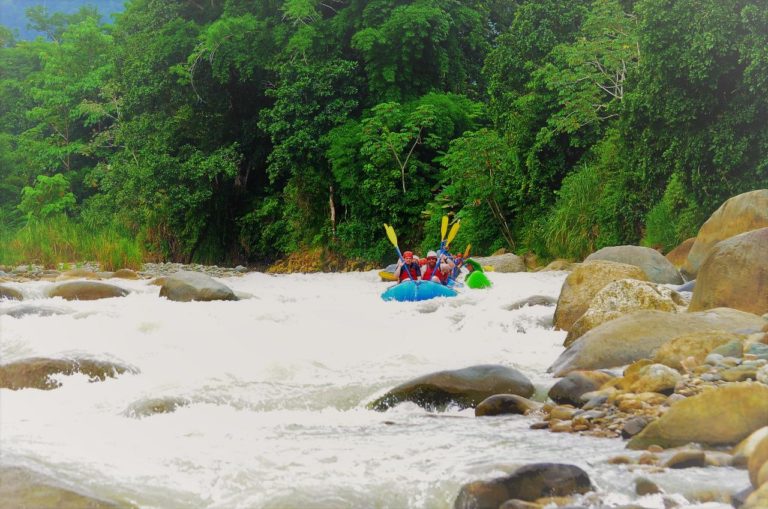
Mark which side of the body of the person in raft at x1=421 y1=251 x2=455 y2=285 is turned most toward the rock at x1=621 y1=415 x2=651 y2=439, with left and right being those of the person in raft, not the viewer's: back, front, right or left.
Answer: front

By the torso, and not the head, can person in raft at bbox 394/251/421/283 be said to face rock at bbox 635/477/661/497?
yes

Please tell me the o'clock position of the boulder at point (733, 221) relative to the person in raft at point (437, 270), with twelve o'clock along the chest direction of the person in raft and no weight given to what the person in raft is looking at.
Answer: The boulder is roughly at 10 o'clock from the person in raft.

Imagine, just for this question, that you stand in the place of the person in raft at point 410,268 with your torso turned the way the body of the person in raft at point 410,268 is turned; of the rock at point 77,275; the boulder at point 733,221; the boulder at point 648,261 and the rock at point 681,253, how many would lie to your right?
1

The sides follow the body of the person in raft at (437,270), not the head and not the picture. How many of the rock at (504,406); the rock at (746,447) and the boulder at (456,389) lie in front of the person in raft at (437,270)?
3

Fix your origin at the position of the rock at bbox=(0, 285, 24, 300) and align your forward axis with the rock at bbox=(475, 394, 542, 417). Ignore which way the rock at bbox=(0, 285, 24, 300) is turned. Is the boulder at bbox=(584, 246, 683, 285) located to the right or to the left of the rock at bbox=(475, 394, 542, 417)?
left

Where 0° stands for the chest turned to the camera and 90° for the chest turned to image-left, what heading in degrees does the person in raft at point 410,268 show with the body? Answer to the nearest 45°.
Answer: approximately 0°

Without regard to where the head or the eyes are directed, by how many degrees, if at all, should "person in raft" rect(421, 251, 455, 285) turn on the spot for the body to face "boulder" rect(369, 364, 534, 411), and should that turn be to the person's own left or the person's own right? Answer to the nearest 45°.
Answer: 0° — they already face it

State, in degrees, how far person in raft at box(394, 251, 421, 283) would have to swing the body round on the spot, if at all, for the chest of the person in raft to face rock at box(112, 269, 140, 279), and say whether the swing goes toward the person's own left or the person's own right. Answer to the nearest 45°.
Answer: approximately 135° to the person's own right

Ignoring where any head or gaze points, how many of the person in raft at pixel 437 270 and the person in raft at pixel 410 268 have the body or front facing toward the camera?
2

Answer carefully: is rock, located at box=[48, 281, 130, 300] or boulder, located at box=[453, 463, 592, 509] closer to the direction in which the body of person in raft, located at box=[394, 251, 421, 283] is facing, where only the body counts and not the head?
the boulder

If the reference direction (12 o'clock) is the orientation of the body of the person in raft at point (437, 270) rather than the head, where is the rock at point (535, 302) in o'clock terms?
The rock is roughly at 11 o'clock from the person in raft.

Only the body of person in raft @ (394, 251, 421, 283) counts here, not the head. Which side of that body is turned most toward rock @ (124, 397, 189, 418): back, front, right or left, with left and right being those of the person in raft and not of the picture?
front
